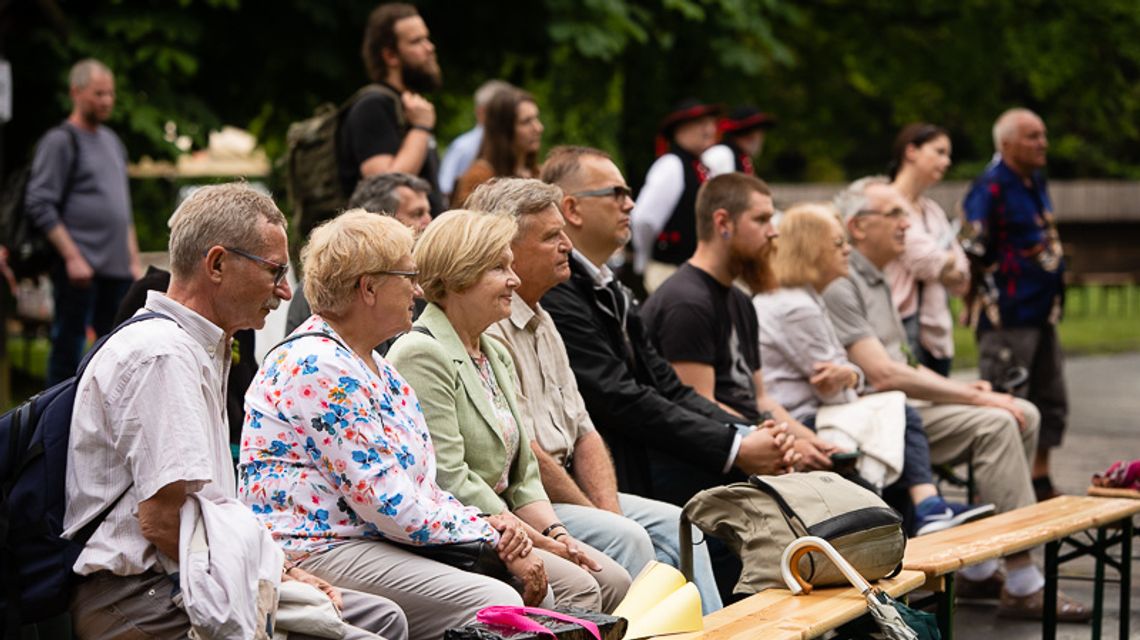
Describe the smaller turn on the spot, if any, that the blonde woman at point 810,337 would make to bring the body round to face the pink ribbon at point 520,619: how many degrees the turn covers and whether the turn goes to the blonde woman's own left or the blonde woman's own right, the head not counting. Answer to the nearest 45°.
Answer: approximately 90° to the blonde woman's own right

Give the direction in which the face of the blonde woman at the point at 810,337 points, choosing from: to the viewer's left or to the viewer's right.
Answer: to the viewer's right

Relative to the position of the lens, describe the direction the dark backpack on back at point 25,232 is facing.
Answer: facing to the left of the viewer

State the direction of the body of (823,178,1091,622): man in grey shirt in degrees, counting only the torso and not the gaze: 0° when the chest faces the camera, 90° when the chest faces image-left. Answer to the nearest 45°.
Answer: approximately 270°

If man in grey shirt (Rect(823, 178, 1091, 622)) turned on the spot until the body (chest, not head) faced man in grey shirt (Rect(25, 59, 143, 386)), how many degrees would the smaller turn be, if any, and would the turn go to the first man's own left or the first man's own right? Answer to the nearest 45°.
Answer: approximately 180°

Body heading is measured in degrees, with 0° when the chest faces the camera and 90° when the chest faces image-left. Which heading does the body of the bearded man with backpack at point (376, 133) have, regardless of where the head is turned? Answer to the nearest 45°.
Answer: approximately 270°

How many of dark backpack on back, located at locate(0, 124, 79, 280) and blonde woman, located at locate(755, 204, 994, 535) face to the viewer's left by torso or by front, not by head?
1

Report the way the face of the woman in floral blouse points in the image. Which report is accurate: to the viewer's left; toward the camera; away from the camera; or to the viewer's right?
to the viewer's right

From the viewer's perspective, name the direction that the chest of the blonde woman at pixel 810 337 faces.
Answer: to the viewer's right

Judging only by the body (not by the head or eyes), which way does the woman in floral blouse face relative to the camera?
to the viewer's right

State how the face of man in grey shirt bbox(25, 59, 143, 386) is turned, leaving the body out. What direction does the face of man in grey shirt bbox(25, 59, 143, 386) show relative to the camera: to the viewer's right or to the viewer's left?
to the viewer's right

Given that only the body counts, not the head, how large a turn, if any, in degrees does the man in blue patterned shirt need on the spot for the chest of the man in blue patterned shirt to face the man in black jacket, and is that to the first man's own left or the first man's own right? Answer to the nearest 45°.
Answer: approximately 45° to the first man's own right

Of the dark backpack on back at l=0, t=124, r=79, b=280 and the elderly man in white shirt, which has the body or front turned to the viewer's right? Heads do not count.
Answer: the elderly man in white shirt
